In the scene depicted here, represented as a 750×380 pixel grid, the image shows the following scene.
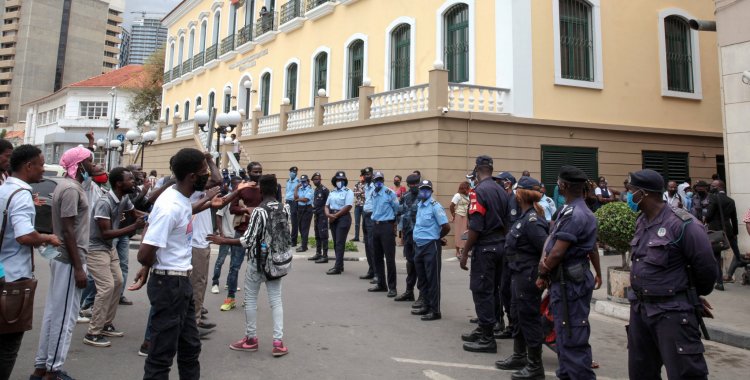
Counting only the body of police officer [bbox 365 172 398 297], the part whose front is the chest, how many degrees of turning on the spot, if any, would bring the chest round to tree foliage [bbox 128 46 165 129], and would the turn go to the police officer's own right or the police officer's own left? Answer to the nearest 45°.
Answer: approximately 90° to the police officer's own right

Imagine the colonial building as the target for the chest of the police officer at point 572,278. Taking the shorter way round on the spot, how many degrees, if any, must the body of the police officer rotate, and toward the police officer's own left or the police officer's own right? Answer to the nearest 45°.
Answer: approximately 90° to the police officer's own right

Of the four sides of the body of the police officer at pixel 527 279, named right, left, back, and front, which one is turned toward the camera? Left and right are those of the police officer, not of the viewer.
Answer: left
